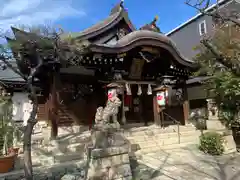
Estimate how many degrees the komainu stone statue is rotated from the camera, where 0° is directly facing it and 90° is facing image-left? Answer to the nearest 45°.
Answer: approximately 270°

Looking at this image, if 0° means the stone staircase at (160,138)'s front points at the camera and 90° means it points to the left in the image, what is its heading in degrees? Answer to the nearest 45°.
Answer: approximately 315°

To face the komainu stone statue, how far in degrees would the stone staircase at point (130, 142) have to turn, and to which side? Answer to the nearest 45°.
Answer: approximately 45° to its right

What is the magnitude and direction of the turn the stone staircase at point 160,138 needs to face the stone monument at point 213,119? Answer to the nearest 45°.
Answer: approximately 45° to its left

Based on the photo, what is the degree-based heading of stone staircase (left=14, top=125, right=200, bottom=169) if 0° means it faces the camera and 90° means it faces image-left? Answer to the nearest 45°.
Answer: approximately 315°

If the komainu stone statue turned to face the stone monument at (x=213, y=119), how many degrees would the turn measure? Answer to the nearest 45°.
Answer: approximately 45° to its left

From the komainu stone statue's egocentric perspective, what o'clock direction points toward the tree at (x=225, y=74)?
The tree is roughly at 11 o'clock from the komainu stone statue.
